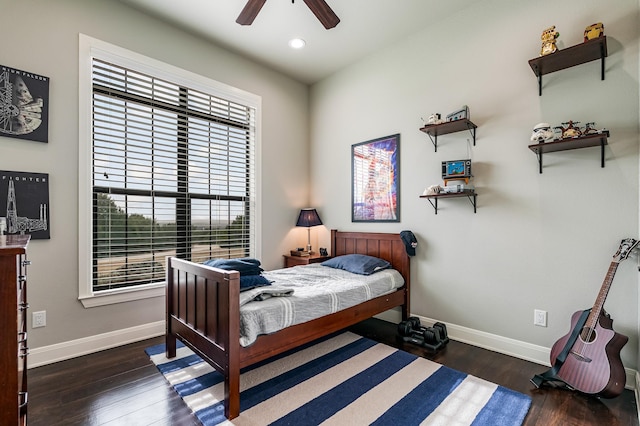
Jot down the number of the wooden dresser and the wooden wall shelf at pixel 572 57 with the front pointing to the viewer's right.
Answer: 1

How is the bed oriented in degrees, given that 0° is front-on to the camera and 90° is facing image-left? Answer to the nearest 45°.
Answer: approximately 45°

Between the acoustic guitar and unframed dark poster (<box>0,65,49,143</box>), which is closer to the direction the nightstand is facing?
the unframed dark poster

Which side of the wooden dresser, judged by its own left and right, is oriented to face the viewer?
right

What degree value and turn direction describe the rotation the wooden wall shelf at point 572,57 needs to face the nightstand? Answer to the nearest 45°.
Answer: approximately 45° to its right

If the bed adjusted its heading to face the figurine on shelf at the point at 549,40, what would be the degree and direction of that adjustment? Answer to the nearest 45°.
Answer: approximately 135° to its left

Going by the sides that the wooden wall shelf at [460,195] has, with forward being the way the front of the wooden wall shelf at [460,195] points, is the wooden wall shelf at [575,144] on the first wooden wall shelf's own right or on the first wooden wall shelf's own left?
on the first wooden wall shelf's own left

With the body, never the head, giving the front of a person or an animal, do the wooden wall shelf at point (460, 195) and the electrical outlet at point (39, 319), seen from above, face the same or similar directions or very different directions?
very different directions

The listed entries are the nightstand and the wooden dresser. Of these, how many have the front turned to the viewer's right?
1
